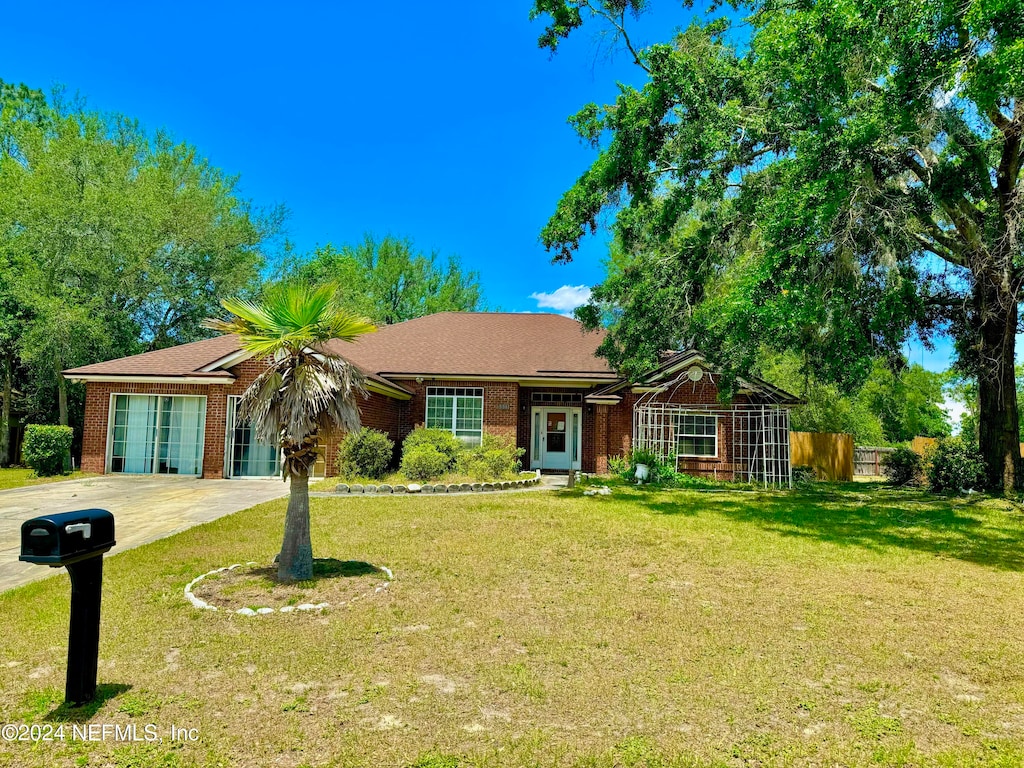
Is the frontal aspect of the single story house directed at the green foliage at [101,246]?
no

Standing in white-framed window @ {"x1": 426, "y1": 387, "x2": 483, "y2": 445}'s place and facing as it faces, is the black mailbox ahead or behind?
ahead

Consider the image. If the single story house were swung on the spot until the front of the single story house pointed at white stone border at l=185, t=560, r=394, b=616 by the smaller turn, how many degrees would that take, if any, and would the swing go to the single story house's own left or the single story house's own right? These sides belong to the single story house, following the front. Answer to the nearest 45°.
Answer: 0° — it already faces it

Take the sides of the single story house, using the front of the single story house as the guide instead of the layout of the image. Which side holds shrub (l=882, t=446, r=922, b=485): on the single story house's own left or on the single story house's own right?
on the single story house's own left

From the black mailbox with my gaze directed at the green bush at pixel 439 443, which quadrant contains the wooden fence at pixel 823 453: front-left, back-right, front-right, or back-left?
front-right

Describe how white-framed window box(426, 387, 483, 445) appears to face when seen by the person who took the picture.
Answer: facing the viewer

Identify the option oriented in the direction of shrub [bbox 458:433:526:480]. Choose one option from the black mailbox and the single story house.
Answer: the single story house

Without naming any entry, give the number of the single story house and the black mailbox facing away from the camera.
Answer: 0

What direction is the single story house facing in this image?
toward the camera

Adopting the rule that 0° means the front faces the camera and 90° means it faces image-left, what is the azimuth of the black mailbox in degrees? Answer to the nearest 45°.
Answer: approximately 45°

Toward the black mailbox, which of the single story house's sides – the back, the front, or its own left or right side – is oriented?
front

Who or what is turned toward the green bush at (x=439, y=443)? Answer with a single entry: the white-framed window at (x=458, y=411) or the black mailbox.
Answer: the white-framed window

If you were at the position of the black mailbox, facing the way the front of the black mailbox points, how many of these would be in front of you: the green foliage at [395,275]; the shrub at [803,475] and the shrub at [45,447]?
0

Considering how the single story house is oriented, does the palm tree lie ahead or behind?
ahead

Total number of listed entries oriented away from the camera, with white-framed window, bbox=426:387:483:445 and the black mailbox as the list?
0

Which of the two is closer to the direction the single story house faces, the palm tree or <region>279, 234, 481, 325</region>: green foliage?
the palm tree

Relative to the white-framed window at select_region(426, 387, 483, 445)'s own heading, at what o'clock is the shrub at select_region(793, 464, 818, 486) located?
The shrub is roughly at 9 o'clock from the white-framed window.

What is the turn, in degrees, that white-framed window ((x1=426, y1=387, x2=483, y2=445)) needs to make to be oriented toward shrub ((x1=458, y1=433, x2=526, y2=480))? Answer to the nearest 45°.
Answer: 0° — it already faces it

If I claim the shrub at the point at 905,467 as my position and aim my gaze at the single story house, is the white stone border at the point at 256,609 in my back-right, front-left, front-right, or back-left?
front-left
